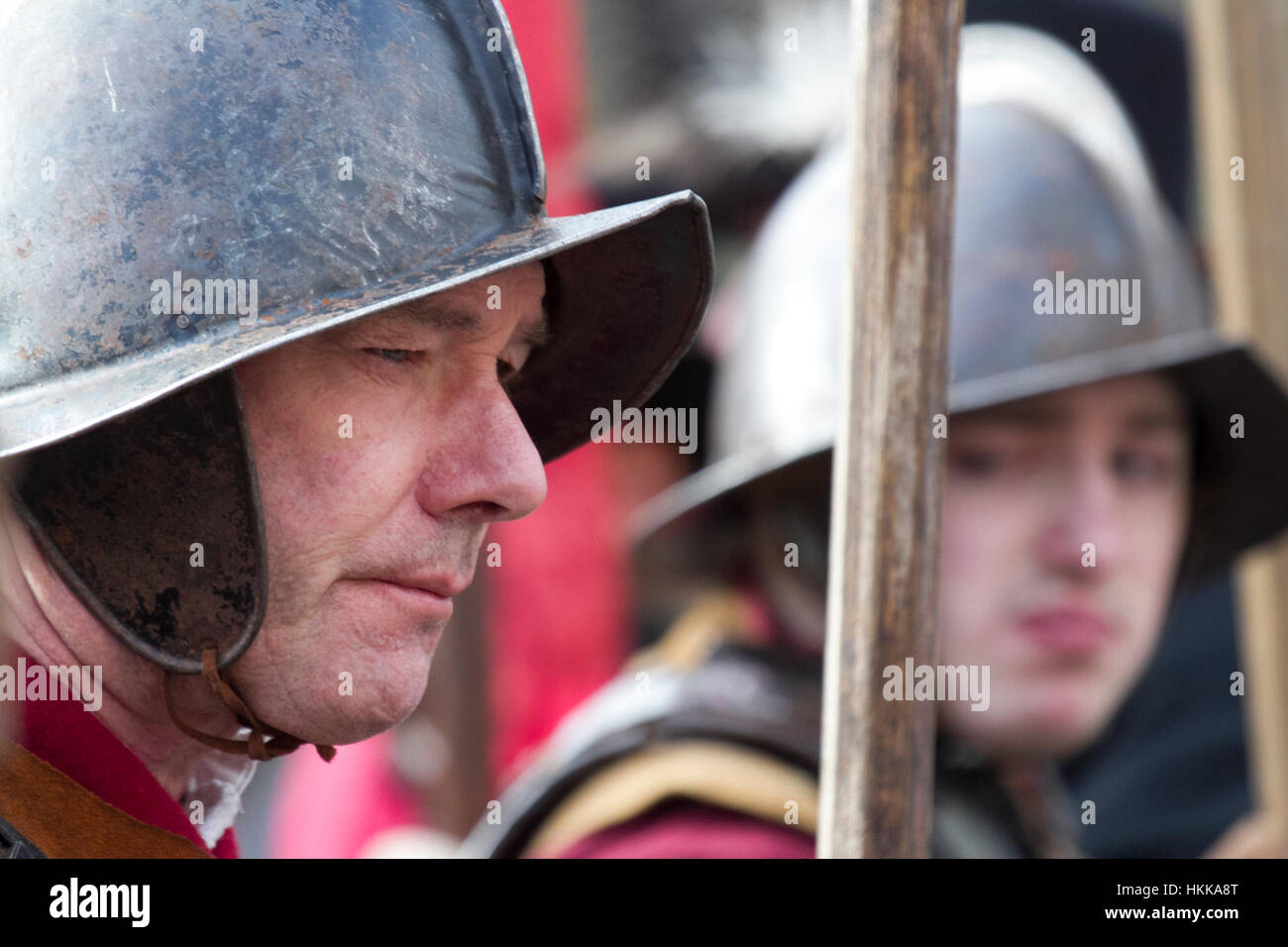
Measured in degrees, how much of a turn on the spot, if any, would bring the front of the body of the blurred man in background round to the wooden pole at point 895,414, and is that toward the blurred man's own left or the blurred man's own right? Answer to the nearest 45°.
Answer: approximately 45° to the blurred man's own right

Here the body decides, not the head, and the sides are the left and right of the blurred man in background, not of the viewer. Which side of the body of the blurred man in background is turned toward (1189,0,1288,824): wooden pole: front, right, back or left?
left

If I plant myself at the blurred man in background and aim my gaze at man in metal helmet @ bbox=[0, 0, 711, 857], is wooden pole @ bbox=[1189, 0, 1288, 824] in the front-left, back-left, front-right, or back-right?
back-left

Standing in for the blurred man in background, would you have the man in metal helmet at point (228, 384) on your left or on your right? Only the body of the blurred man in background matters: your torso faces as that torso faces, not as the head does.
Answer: on your right

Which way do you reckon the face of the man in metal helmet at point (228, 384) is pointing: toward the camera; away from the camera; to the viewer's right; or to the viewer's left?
to the viewer's right
